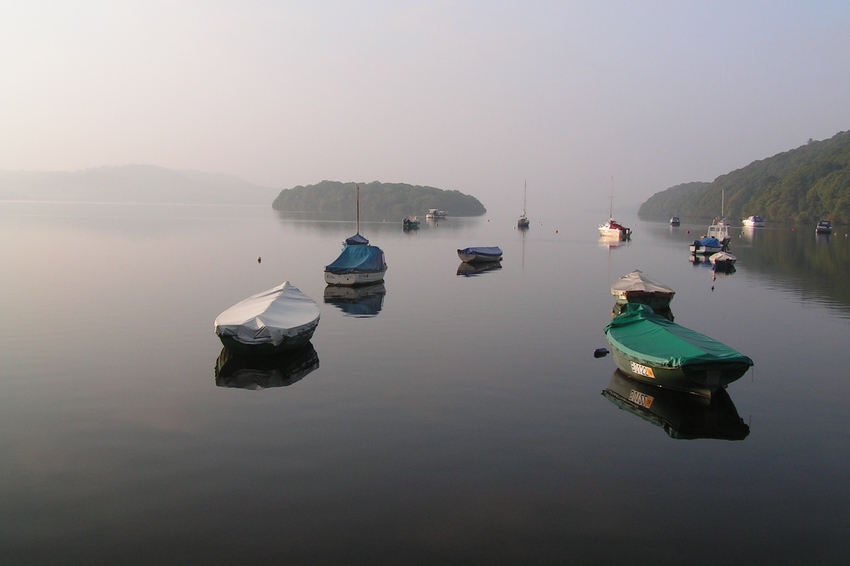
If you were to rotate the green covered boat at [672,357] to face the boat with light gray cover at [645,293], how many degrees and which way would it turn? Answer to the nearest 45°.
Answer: approximately 45° to its right

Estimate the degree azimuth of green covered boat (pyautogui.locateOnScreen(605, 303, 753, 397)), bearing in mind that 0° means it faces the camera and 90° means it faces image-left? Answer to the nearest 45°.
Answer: approximately 135°
